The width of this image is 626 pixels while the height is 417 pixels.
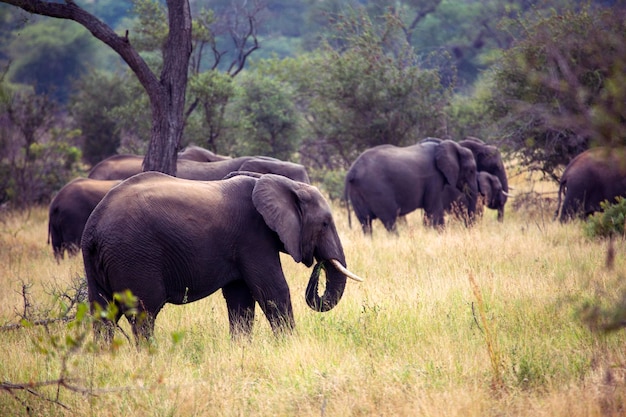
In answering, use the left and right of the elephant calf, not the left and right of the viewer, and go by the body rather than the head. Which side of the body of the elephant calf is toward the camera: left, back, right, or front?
right

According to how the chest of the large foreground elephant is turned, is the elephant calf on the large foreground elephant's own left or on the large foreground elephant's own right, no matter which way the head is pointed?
on the large foreground elephant's own left

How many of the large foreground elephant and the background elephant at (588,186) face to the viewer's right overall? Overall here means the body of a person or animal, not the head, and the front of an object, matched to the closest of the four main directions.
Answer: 2

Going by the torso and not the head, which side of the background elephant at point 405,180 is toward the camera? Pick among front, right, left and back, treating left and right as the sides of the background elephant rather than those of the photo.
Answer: right

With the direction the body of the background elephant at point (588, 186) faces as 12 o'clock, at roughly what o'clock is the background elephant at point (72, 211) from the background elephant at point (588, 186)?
the background elephant at point (72, 211) is roughly at 5 o'clock from the background elephant at point (588, 186).

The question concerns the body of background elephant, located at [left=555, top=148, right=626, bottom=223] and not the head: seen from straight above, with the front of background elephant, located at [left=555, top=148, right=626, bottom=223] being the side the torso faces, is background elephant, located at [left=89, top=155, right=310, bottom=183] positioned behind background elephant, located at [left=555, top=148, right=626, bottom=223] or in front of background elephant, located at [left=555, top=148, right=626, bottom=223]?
behind

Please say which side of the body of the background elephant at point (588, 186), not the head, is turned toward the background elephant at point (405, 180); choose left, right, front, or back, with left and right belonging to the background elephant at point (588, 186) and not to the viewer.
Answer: back

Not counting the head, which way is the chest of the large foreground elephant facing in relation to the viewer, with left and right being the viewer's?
facing to the right of the viewer

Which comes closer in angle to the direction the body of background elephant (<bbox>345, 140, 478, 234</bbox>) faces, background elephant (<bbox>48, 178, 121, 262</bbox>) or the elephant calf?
the elephant calf

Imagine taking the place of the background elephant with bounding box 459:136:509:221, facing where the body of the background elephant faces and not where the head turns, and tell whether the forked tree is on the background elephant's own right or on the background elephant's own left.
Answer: on the background elephant's own right

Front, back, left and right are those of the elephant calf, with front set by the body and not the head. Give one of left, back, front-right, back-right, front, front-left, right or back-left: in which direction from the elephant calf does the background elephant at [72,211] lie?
back-right

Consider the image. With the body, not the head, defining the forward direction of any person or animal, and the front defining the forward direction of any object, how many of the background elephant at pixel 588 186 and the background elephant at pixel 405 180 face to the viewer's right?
2

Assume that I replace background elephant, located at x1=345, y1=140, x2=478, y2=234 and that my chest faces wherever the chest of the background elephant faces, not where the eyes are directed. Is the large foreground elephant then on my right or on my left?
on my right
